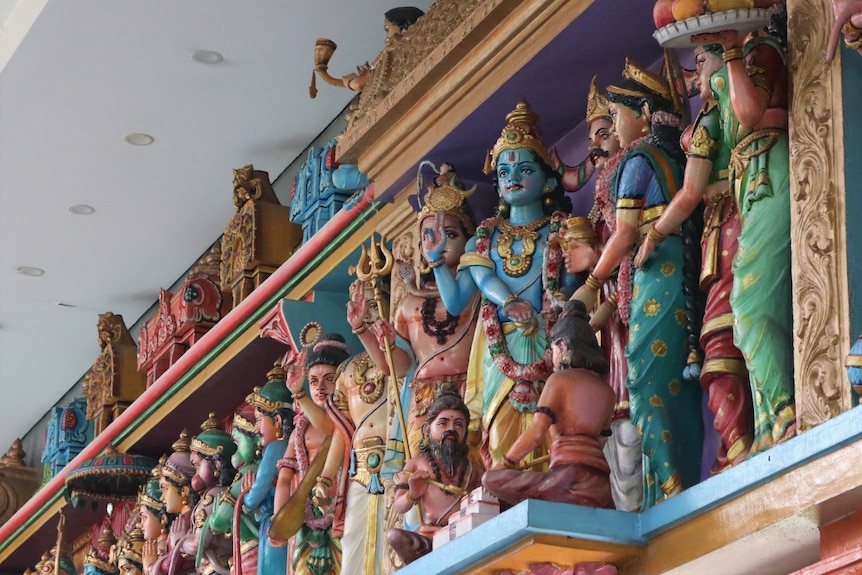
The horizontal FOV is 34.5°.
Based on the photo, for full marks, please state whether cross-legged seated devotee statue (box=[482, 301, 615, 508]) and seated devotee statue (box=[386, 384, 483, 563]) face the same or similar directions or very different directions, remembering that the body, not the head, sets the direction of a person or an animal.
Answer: very different directions

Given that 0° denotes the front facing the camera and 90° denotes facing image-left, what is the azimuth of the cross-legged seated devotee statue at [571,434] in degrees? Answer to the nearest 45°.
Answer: approximately 135°

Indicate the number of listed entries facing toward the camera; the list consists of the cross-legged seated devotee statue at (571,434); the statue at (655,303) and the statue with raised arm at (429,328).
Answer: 1

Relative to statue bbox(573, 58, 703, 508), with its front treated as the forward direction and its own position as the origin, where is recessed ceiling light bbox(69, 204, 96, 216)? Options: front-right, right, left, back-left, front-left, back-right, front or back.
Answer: front-right

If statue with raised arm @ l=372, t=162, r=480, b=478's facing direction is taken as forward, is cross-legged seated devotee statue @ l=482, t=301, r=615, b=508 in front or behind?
in front

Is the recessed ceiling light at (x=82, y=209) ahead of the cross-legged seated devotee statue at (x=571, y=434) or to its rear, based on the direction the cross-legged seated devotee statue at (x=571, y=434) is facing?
ahead

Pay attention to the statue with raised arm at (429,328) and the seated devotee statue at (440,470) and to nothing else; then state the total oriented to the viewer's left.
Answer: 0

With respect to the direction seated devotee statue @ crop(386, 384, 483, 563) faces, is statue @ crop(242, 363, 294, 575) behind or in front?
behind

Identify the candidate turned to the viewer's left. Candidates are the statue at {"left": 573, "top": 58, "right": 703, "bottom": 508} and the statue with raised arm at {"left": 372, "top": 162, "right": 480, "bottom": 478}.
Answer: the statue at {"left": 573, "top": 58, "right": 703, "bottom": 508}

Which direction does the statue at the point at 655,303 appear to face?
to the viewer's left
